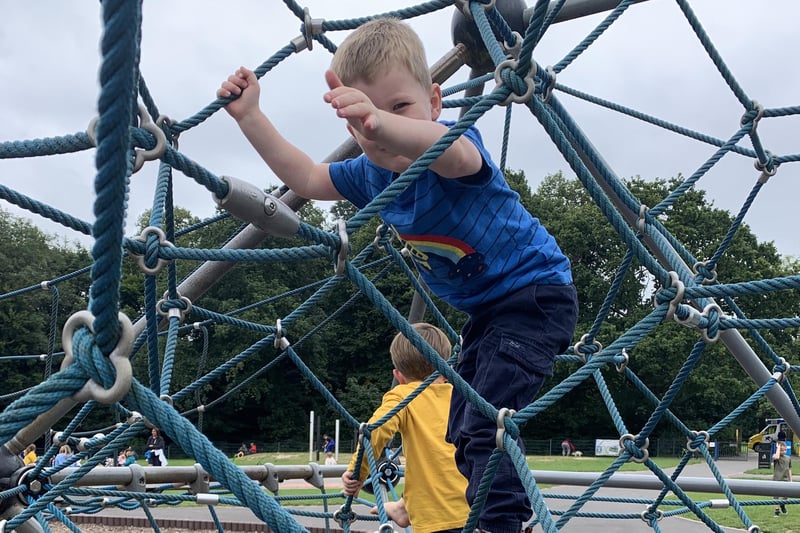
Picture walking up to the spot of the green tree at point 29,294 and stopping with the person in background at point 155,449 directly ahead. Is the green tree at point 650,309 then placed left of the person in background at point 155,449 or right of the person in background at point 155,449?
left

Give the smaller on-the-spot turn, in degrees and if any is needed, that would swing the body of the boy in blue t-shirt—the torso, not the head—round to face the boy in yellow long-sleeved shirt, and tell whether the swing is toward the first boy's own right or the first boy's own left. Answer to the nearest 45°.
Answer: approximately 135° to the first boy's own right

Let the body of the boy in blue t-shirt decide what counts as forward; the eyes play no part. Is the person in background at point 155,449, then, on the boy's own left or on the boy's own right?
on the boy's own right

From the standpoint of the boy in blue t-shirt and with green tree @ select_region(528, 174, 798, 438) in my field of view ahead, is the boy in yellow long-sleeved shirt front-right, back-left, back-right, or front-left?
front-left

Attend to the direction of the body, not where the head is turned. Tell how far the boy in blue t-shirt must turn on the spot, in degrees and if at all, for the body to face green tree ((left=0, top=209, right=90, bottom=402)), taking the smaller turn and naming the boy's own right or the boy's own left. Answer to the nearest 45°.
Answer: approximately 90° to the boy's own right

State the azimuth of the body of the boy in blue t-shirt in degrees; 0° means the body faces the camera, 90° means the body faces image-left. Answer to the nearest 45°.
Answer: approximately 45°
